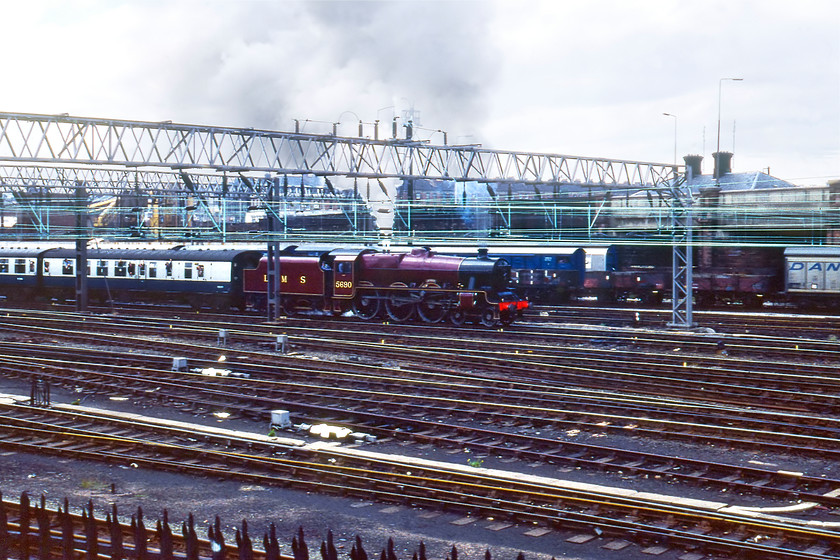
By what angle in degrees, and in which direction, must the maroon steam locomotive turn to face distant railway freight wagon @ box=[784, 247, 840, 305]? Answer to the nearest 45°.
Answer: approximately 45° to its left

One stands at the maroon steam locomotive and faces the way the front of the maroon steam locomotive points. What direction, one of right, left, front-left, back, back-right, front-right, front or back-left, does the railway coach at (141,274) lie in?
back

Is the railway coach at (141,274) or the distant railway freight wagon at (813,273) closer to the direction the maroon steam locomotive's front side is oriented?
the distant railway freight wagon

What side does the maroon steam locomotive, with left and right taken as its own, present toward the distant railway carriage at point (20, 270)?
back
